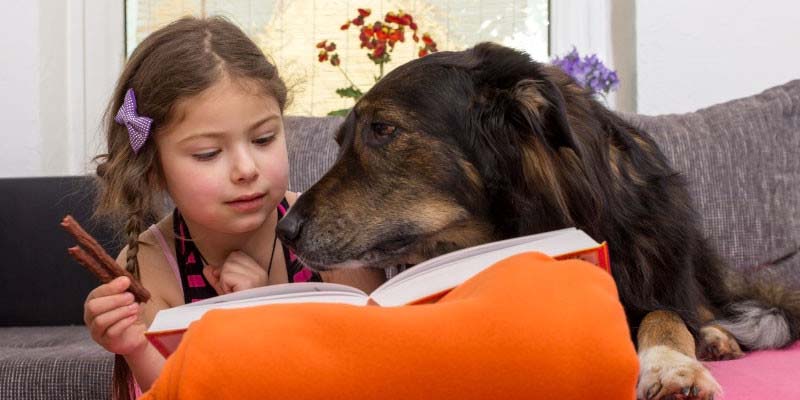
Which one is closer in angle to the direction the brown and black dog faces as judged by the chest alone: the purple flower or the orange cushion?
the orange cushion

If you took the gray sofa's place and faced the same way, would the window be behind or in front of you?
behind

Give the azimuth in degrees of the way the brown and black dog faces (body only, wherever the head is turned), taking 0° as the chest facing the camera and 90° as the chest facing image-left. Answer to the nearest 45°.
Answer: approximately 45°

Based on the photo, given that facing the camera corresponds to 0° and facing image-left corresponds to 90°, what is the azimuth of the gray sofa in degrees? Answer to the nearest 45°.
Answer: approximately 0°
